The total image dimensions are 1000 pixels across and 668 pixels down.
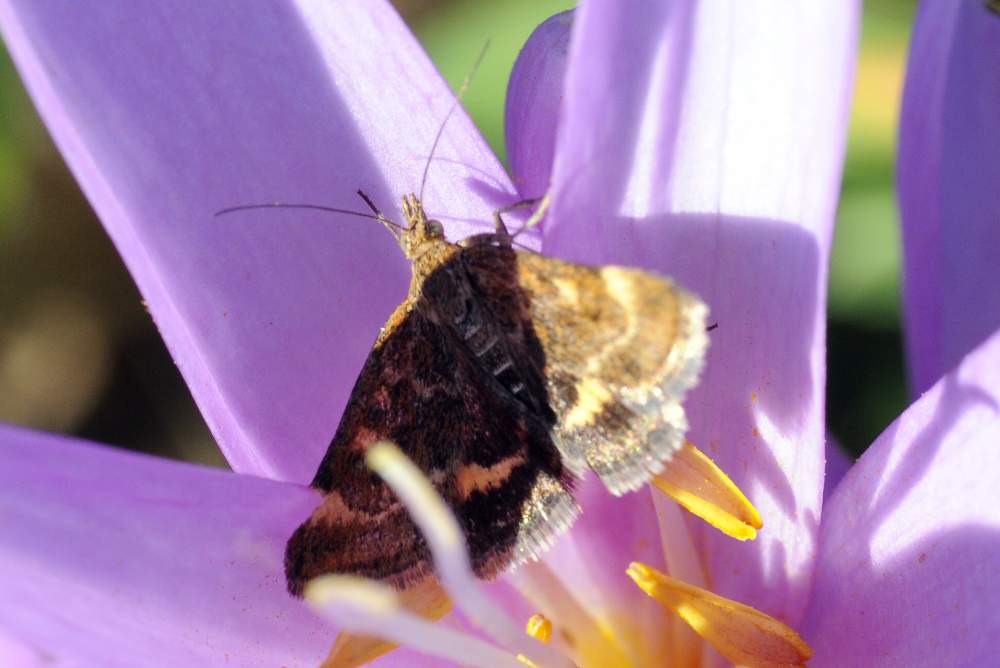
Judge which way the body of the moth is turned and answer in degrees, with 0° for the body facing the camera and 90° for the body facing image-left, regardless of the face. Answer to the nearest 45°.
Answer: approximately 135°
